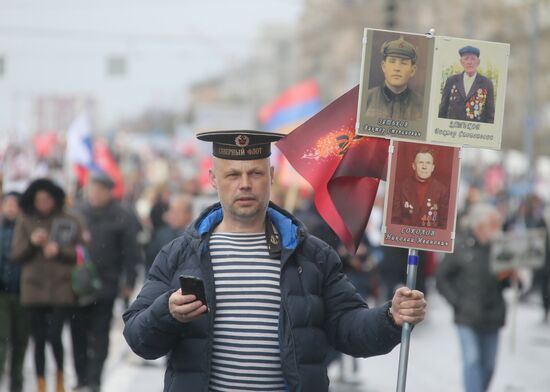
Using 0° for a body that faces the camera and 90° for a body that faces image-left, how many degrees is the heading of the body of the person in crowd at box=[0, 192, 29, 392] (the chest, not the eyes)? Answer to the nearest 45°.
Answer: approximately 0°

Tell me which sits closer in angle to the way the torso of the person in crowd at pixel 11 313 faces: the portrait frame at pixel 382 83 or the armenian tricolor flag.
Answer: the portrait frame

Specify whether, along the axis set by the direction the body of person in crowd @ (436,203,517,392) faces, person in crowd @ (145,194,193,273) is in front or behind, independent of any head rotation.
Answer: behind

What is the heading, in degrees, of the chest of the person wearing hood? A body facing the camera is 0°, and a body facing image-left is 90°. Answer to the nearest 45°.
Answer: approximately 0°

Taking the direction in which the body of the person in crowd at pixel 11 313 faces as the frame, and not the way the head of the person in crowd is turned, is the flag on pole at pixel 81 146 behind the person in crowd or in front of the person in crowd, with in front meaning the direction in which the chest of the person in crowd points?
behind

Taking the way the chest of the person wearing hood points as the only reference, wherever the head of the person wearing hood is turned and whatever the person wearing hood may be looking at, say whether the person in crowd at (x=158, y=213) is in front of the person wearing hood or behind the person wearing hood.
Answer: behind

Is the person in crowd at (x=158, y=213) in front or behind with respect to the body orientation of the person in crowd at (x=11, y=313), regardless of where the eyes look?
behind
